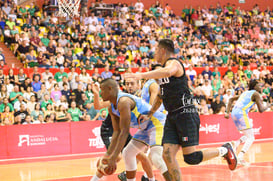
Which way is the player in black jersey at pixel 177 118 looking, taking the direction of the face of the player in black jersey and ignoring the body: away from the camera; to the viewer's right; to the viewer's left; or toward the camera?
to the viewer's left

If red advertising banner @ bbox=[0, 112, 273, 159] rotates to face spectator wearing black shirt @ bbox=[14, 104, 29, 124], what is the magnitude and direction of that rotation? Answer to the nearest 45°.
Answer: approximately 90° to its right

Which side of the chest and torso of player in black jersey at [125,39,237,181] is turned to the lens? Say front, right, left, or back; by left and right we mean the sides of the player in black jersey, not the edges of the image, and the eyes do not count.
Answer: left

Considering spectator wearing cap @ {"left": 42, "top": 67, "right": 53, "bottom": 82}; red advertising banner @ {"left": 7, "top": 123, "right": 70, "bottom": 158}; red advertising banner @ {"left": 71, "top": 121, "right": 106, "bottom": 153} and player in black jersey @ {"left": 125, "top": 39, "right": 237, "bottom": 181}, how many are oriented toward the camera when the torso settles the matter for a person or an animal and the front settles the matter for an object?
3

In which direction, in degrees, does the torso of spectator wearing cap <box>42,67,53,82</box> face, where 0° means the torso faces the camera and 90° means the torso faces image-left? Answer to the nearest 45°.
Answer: approximately 0°

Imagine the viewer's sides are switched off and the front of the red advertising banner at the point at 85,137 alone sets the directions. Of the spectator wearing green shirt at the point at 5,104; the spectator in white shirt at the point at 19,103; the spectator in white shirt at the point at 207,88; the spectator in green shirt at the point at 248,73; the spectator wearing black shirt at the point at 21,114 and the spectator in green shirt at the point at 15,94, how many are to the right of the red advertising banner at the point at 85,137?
4
